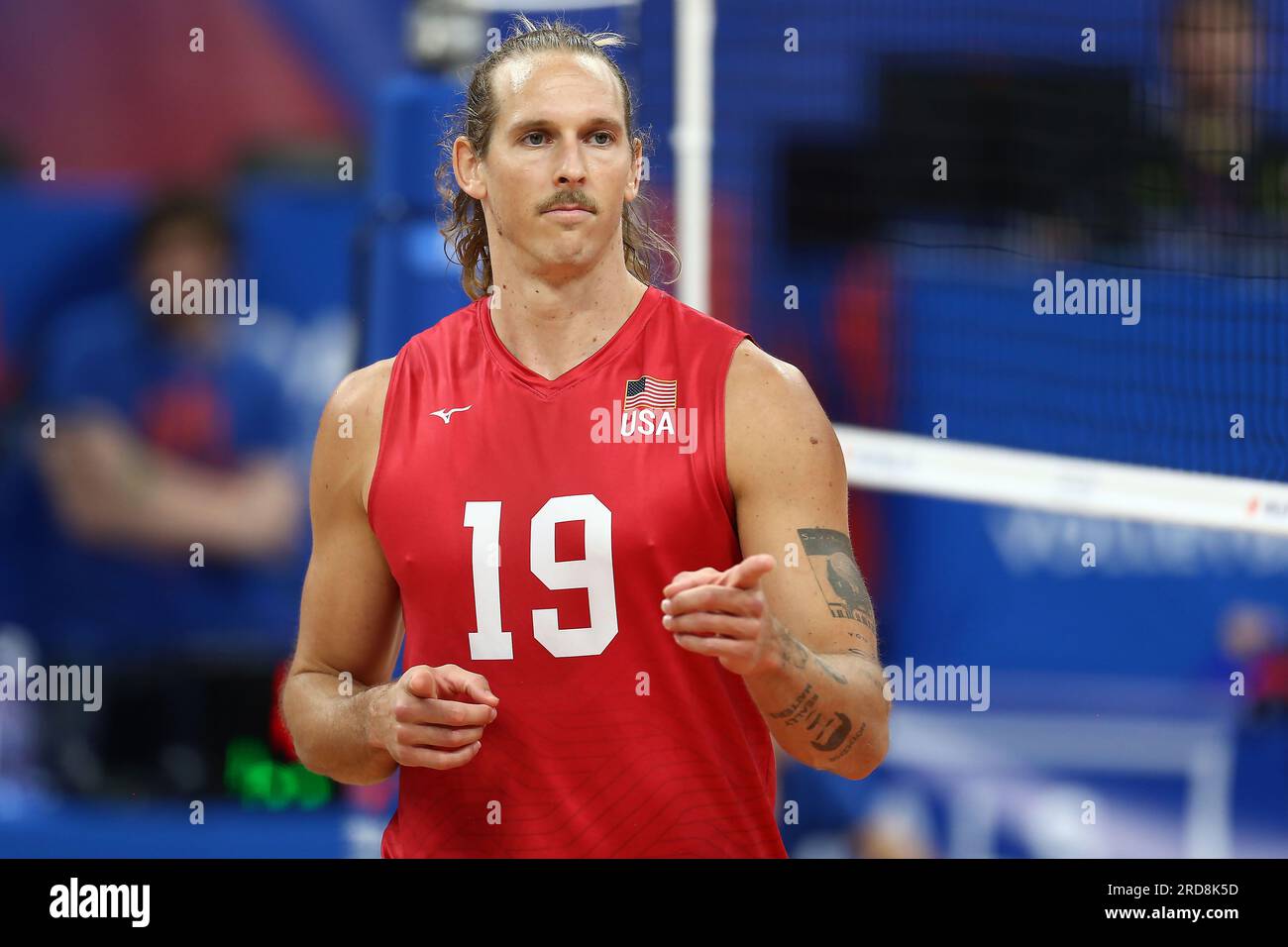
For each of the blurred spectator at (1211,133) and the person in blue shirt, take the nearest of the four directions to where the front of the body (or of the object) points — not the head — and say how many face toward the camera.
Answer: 2

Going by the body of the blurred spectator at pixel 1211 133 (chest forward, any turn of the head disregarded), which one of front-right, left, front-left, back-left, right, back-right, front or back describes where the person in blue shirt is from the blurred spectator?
right

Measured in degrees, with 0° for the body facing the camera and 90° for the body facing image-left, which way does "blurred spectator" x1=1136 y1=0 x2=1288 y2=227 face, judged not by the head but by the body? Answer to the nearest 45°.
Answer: approximately 0°

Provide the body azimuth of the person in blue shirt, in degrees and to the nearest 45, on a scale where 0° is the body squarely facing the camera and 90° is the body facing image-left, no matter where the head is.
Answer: approximately 0°

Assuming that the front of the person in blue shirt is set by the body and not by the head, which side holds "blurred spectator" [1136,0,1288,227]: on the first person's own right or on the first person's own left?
on the first person's own left
